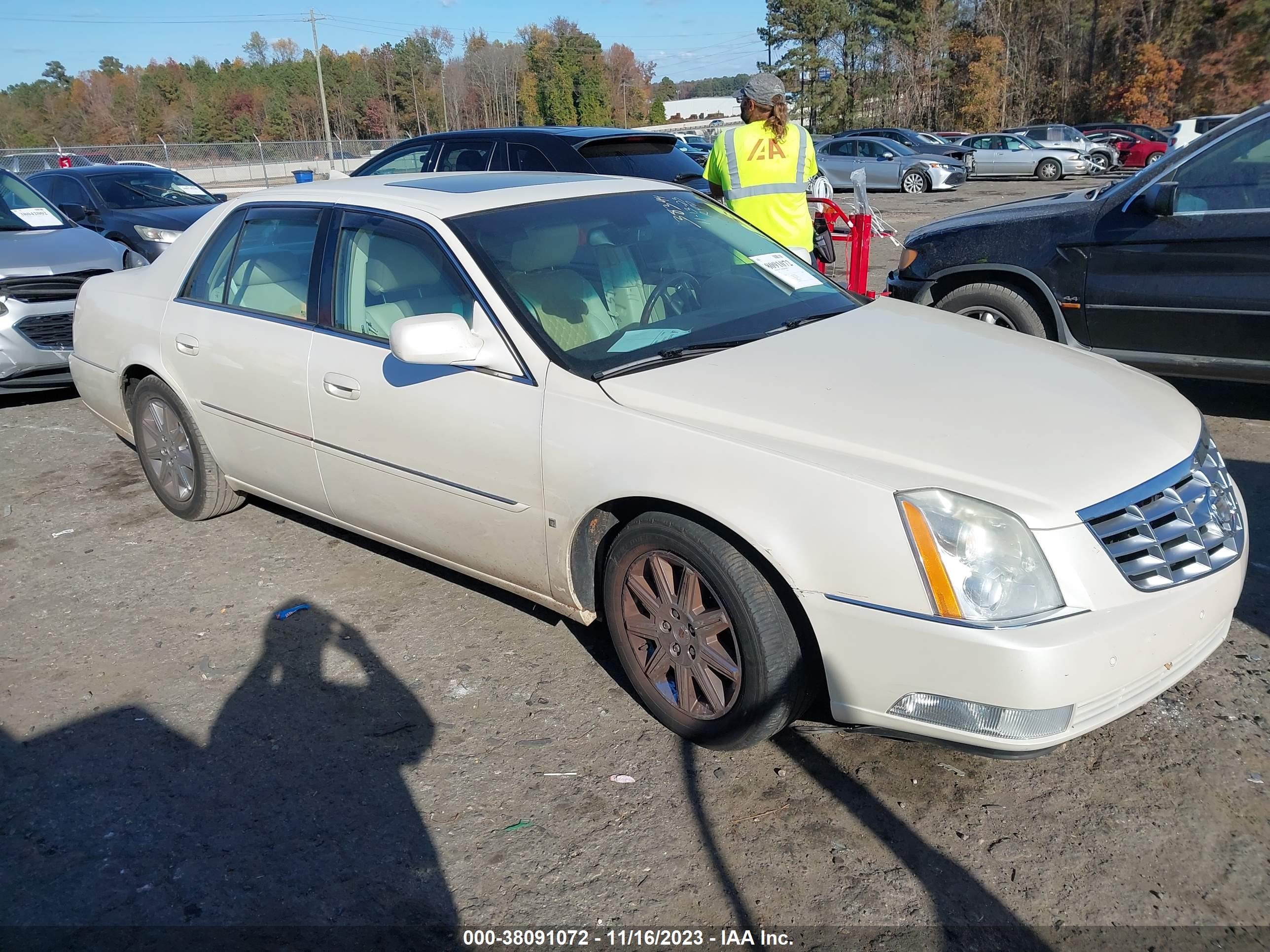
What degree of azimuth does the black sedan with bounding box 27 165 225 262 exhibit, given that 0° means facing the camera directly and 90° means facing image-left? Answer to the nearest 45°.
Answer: approximately 315°

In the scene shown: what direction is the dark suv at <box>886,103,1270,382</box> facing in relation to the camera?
to the viewer's left

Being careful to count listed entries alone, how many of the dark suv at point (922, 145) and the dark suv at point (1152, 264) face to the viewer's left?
1

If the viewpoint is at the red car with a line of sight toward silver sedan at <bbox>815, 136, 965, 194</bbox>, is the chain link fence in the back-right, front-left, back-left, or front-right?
front-right

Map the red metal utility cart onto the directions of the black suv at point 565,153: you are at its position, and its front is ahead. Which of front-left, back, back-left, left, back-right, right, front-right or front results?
back

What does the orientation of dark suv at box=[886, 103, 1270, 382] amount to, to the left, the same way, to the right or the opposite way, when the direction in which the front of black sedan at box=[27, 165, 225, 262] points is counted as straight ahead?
the opposite way

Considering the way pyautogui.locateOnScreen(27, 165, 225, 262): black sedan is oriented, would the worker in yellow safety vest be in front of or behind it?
in front

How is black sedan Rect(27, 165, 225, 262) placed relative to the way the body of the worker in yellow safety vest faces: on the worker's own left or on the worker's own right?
on the worker's own left

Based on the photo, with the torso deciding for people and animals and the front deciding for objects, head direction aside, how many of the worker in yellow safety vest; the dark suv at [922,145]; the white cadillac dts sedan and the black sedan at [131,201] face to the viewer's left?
0

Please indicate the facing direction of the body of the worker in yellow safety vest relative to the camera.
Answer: away from the camera

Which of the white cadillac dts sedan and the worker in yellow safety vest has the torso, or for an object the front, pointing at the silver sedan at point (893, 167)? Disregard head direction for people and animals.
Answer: the worker in yellow safety vest

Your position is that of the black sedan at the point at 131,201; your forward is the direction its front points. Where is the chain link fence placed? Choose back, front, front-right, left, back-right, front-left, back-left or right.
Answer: back-left

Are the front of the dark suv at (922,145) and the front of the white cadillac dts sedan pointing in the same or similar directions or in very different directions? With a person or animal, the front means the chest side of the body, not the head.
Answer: same or similar directions

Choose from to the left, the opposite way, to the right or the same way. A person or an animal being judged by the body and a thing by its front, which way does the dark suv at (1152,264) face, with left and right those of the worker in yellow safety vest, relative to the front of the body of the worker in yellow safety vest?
to the left

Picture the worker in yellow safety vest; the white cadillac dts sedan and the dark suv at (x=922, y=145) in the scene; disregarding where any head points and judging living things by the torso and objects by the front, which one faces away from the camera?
the worker in yellow safety vest

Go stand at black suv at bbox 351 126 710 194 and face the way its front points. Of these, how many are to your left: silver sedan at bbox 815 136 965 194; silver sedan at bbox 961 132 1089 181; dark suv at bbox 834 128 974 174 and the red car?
0

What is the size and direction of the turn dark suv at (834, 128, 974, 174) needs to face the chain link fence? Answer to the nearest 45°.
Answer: approximately 135° to its right
